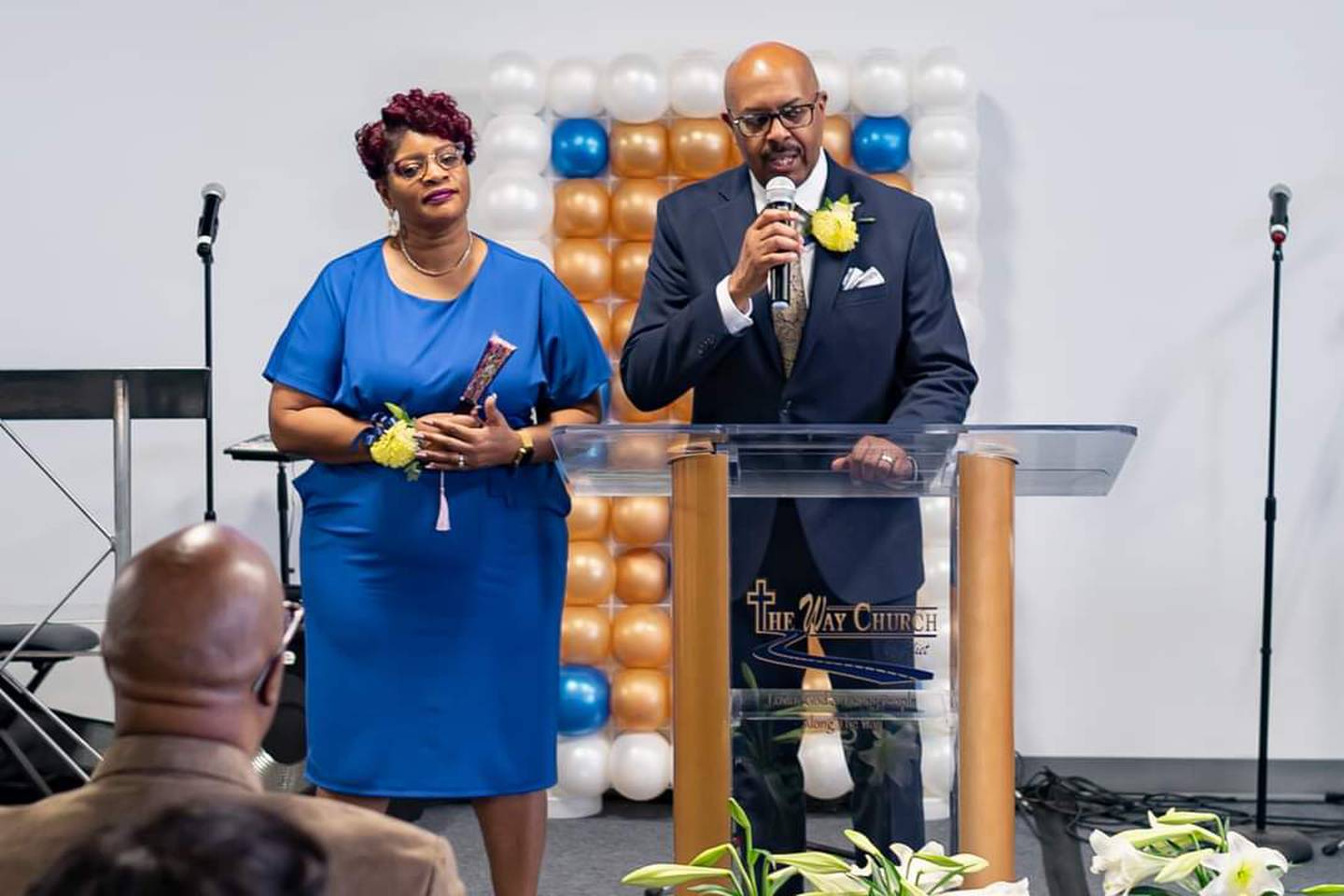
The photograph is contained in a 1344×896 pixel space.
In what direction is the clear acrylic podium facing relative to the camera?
toward the camera

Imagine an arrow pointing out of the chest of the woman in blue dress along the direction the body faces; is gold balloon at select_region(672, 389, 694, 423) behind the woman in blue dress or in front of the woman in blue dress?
behind

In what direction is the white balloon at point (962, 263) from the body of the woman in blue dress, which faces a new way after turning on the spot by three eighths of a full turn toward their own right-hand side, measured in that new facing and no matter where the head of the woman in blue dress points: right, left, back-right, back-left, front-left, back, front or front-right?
right

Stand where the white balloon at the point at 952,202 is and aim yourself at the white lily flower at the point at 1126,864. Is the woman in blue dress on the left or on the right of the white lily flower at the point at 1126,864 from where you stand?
right

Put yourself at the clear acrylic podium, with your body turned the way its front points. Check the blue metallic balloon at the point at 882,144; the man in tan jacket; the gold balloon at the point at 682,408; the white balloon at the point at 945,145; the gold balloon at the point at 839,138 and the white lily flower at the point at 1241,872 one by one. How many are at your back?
4

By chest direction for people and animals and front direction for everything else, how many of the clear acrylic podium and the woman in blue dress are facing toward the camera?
2

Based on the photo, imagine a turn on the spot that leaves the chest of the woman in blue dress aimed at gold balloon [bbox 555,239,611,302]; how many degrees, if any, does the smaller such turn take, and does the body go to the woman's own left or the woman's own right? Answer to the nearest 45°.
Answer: approximately 180°

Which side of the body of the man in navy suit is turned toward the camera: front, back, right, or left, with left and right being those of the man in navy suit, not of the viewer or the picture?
front

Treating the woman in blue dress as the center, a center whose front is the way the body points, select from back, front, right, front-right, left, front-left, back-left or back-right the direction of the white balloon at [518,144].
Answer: back

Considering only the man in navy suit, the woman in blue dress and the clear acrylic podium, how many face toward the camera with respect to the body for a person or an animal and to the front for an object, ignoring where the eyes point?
3

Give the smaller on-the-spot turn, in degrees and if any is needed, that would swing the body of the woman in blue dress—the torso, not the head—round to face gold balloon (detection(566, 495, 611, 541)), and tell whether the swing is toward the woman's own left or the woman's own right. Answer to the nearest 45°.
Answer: approximately 180°

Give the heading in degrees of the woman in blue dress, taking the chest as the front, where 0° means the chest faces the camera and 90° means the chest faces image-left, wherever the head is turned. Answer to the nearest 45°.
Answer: approximately 0°

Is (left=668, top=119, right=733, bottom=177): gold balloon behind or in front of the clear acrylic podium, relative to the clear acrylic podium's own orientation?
behind

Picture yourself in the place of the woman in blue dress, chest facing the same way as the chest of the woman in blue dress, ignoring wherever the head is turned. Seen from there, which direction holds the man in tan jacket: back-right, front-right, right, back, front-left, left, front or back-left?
front

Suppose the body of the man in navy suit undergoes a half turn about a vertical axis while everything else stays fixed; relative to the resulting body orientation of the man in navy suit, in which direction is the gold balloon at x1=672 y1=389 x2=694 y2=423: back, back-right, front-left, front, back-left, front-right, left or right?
front
